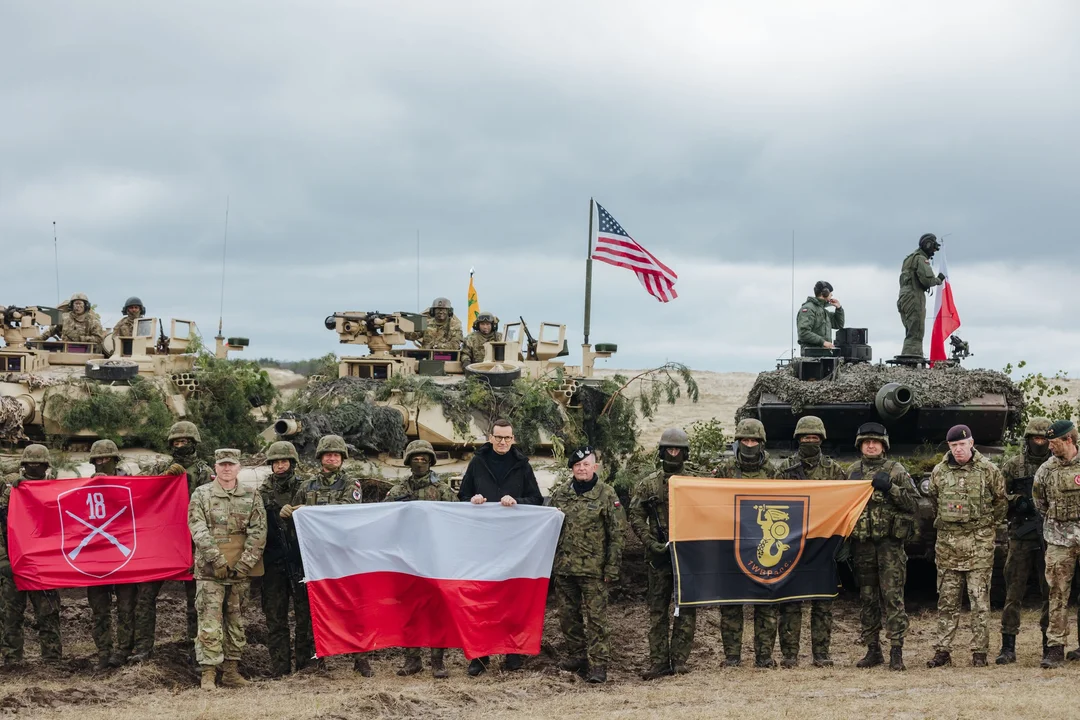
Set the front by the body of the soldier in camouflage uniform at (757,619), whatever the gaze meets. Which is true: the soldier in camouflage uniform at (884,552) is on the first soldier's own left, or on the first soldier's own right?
on the first soldier's own left

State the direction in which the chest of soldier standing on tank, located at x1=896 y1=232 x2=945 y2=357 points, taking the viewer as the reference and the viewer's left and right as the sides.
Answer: facing to the right of the viewer

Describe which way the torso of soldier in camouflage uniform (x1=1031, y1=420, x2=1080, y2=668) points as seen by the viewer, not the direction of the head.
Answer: toward the camera

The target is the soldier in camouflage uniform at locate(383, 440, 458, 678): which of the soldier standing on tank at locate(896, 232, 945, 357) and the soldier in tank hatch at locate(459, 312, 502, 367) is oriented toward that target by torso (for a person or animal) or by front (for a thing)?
the soldier in tank hatch at locate(459, 312, 502, 367)

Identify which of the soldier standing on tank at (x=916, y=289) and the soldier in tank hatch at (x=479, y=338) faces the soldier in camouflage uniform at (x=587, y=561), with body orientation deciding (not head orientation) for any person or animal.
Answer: the soldier in tank hatch at (x=479, y=338)

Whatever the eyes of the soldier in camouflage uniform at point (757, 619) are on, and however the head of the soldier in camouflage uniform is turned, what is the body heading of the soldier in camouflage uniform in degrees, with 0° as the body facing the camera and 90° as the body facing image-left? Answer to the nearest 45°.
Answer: approximately 0°

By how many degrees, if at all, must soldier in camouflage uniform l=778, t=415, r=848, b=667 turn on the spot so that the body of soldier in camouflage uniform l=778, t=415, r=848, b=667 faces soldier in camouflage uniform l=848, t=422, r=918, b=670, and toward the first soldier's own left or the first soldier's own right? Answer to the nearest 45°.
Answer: approximately 45° to the first soldier's own left

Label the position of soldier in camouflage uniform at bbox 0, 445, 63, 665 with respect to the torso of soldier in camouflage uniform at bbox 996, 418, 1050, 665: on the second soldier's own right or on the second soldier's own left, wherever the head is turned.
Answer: on the second soldier's own right

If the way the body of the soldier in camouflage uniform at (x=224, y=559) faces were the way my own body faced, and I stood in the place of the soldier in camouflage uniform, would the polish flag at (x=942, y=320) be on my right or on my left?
on my left

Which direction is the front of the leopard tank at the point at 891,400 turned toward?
toward the camera

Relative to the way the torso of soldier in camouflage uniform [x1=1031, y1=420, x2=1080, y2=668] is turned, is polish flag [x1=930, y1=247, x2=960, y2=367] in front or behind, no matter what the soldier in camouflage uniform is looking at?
behind

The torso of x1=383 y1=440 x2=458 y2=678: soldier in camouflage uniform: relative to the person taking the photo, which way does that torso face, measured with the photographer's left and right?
facing the viewer

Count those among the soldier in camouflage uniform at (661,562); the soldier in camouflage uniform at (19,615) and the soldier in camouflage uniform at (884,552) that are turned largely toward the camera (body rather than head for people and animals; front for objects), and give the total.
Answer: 3

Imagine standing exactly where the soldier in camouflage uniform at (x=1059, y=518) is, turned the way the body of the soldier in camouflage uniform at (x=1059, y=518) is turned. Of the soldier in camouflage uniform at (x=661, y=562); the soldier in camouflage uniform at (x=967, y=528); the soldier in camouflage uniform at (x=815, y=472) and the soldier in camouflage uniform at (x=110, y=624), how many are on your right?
4

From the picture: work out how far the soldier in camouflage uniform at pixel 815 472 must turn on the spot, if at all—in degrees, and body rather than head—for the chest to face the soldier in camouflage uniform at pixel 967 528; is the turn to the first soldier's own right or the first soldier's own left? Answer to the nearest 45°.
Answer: approximately 90° to the first soldier's own left
